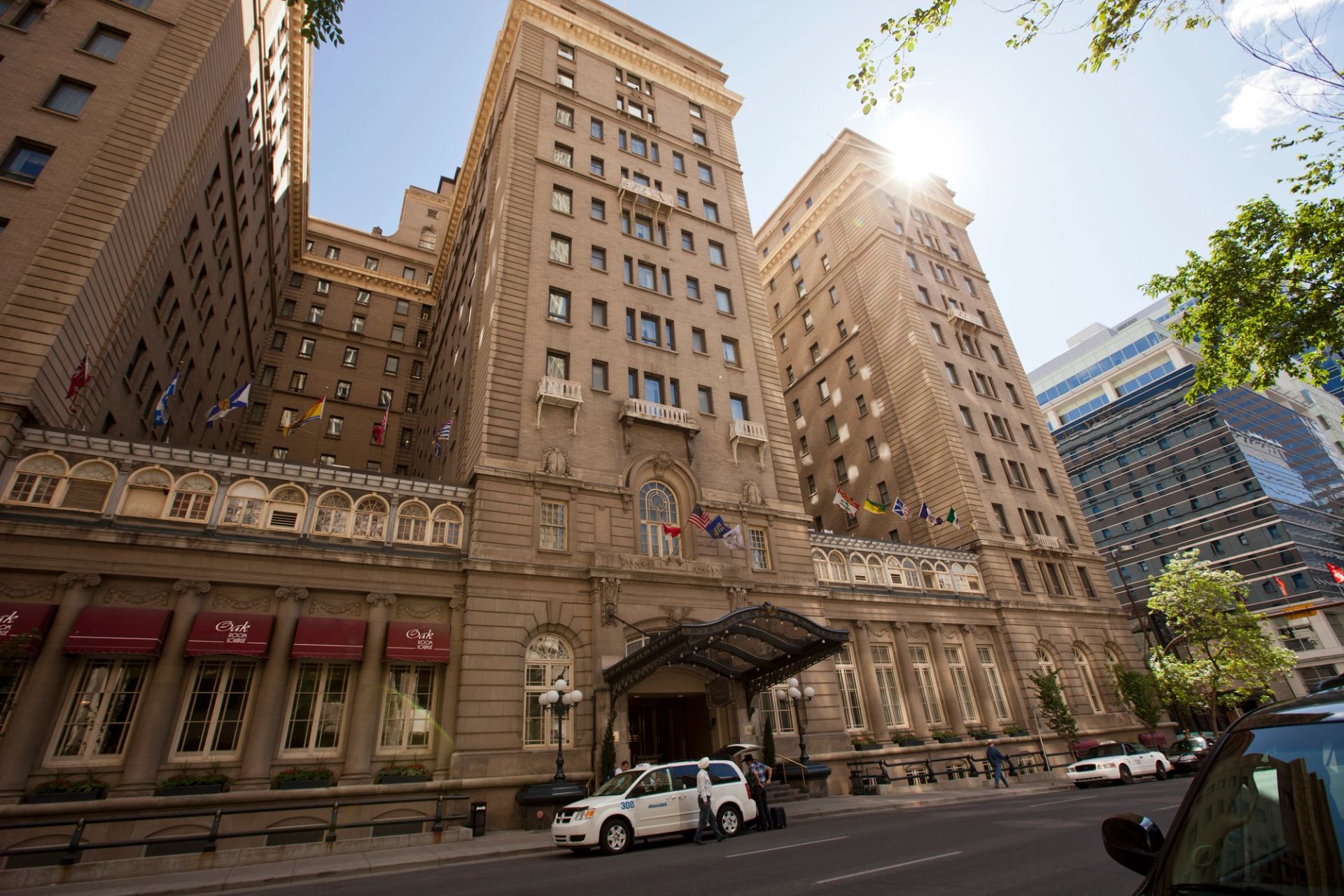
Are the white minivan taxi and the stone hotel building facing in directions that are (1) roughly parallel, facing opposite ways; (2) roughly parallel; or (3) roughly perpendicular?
roughly perpendicular

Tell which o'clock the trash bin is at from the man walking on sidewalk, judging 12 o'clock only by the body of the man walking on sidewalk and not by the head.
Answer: The trash bin is roughly at 12 o'clock from the man walking on sidewalk.

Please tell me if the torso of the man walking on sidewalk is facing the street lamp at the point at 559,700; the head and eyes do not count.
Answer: yes

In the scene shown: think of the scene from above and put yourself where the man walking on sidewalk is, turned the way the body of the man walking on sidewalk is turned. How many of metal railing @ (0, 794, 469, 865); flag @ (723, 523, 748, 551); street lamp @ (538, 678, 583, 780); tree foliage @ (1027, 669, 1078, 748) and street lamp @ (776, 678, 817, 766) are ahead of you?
4

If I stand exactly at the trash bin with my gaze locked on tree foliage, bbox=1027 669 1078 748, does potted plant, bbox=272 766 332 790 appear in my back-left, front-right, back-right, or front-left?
back-left

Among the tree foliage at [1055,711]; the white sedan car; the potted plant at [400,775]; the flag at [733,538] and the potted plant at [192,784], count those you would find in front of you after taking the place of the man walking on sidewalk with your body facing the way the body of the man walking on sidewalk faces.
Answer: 3

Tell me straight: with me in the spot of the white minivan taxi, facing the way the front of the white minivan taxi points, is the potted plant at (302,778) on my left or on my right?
on my right

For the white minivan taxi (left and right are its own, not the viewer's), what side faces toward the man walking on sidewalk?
back
